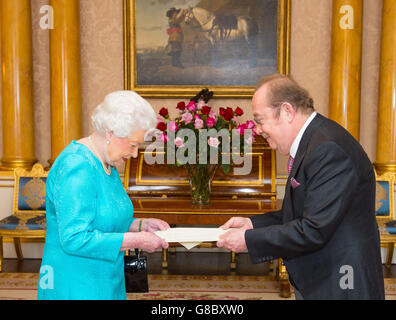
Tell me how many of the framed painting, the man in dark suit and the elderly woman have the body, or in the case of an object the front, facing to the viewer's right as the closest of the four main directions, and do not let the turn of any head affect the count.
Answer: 1

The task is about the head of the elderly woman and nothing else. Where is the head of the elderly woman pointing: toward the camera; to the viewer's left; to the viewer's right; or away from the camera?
to the viewer's right

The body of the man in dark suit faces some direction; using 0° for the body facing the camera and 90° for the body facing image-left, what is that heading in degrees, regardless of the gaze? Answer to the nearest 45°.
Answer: approximately 90°

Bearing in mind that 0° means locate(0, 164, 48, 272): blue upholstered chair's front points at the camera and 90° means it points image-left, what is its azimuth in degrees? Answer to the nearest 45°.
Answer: approximately 0°

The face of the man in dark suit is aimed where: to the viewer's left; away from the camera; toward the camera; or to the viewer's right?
to the viewer's left

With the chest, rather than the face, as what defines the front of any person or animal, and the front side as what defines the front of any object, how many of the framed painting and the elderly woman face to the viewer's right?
1

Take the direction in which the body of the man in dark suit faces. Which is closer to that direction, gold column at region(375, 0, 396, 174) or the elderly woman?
the elderly woman

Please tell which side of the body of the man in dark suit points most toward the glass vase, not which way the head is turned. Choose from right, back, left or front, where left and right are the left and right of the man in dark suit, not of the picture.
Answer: right

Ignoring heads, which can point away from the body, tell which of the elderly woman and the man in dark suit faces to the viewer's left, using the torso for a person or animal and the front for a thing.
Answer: the man in dark suit

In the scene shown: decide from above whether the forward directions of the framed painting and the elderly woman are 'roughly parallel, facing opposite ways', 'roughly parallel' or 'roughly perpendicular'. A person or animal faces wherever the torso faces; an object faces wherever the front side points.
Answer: roughly perpendicular

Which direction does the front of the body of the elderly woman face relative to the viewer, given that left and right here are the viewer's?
facing to the right of the viewer

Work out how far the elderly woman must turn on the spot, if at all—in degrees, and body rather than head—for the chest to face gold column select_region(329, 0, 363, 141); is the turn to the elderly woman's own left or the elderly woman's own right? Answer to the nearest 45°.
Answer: approximately 45° to the elderly woman's own left

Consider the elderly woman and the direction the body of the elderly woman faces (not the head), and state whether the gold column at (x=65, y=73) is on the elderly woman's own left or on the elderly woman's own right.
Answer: on the elderly woman's own left
